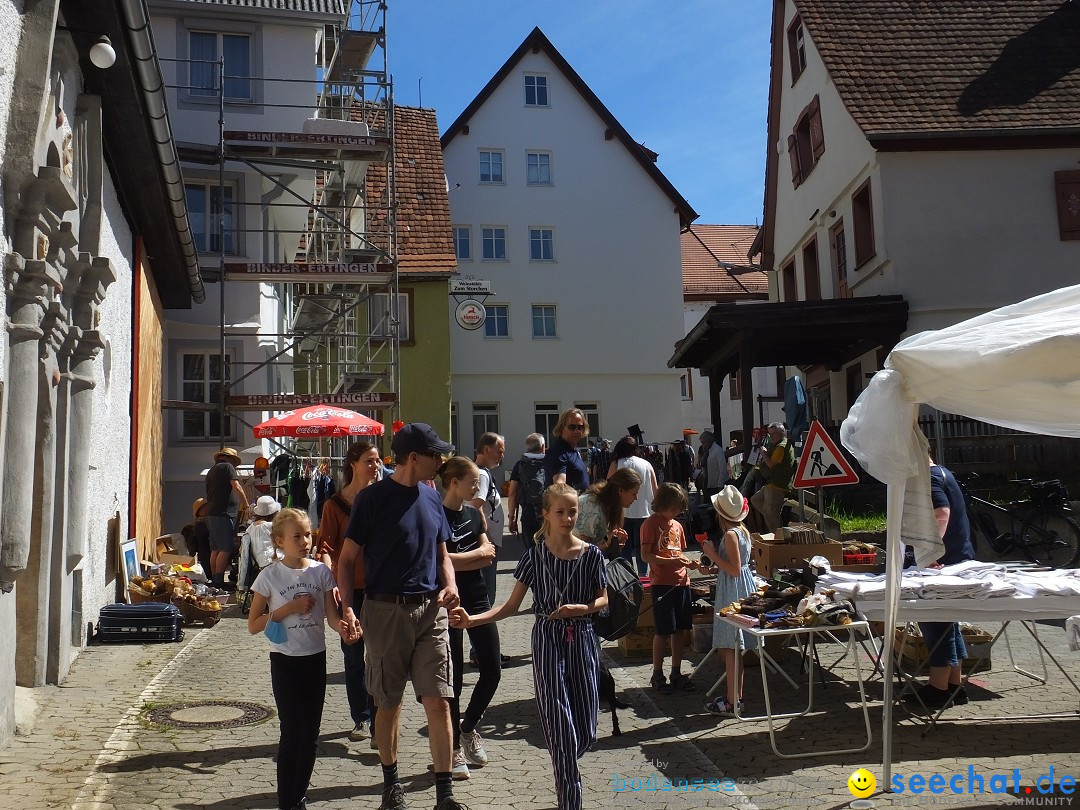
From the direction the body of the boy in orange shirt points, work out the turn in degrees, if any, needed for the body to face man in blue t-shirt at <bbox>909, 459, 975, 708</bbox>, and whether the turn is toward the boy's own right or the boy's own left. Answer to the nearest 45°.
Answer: approximately 45° to the boy's own left

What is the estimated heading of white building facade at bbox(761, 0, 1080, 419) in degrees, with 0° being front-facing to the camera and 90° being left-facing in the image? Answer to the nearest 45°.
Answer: approximately 45°

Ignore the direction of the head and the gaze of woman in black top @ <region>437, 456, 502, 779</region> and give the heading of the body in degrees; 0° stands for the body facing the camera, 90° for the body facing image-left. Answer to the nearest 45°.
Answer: approximately 315°

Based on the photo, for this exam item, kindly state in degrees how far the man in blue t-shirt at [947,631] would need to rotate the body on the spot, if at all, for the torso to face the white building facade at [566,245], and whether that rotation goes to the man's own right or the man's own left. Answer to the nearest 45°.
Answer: approximately 45° to the man's own right

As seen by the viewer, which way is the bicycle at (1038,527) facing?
to the viewer's left

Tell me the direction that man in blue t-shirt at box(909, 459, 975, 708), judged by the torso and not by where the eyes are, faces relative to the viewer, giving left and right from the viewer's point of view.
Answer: facing to the left of the viewer

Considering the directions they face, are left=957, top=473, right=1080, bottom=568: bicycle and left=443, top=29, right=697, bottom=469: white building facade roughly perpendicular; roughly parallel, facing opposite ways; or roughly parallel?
roughly perpendicular

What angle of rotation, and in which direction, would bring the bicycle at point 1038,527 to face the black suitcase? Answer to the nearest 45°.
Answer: approximately 45° to its left
